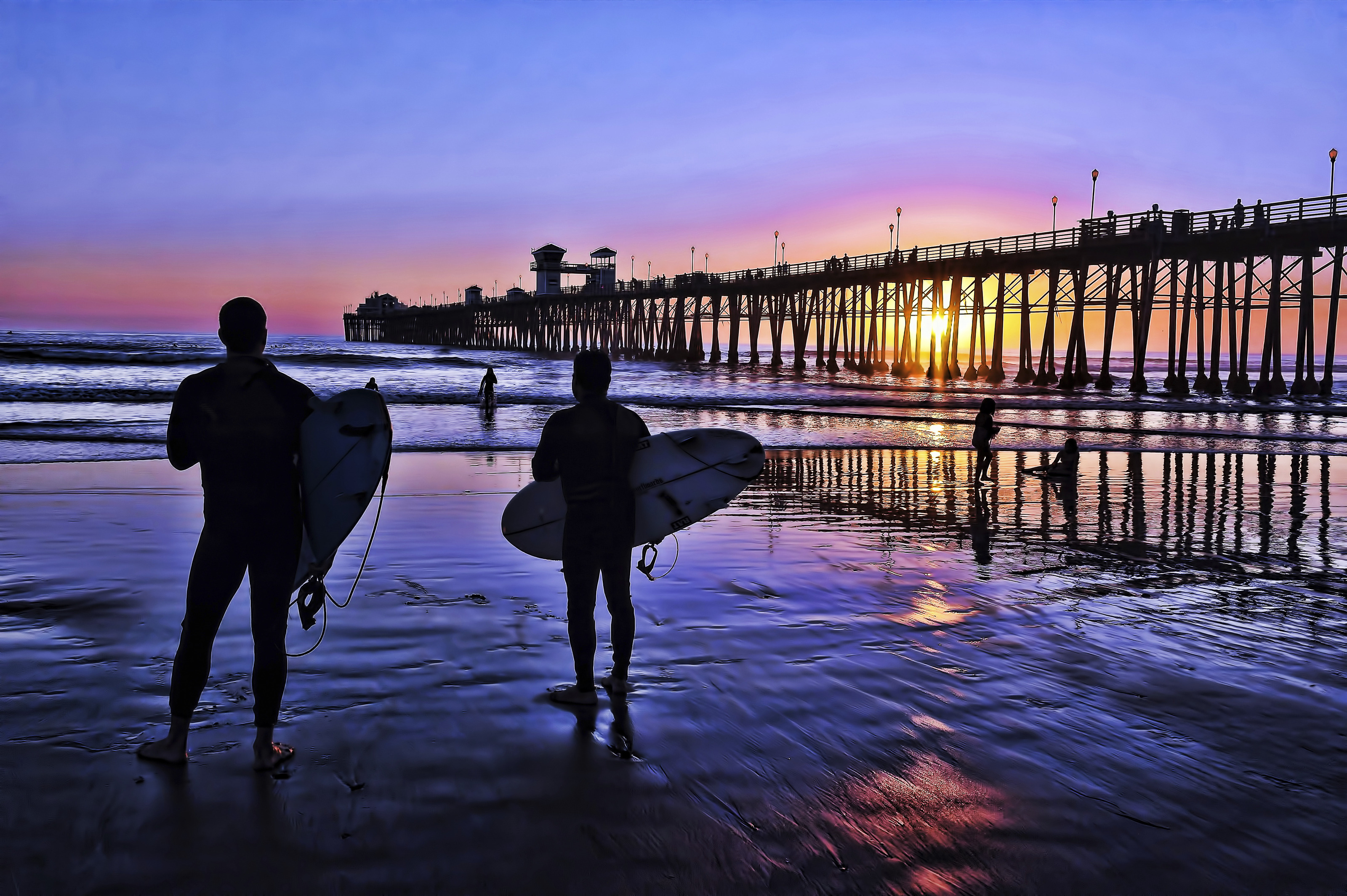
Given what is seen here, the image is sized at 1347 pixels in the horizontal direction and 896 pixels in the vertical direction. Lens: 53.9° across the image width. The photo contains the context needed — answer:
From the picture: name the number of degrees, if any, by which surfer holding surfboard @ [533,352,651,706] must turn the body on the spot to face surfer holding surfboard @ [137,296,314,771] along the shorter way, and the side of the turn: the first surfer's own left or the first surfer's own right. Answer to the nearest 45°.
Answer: approximately 90° to the first surfer's own left

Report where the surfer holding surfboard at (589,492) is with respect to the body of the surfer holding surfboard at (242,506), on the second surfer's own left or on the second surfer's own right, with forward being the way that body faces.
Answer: on the second surfer's own right

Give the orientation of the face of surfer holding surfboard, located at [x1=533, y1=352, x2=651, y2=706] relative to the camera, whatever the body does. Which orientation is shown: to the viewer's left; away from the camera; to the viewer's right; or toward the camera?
away from the camera

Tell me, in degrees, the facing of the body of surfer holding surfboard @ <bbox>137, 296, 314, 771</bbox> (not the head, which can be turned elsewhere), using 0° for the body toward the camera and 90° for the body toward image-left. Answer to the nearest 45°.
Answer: approximately 180°

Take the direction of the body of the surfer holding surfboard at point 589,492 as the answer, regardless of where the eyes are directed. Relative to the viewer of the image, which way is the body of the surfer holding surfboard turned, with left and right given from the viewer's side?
facing away from the viewer and to the left of the viewer

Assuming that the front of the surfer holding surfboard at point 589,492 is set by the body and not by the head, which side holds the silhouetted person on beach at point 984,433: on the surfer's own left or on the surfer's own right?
on the surfer's own right

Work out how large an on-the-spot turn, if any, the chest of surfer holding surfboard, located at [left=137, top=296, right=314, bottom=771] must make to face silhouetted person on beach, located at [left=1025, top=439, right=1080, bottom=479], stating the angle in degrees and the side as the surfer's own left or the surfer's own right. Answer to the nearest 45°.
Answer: approximately 45° to the surfer's own right

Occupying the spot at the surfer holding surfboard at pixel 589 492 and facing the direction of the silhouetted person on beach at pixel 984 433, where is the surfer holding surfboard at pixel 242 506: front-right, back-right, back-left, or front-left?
back-left

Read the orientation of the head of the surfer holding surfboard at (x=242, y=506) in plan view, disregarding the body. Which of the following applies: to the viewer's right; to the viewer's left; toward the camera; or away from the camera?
away from the camera
